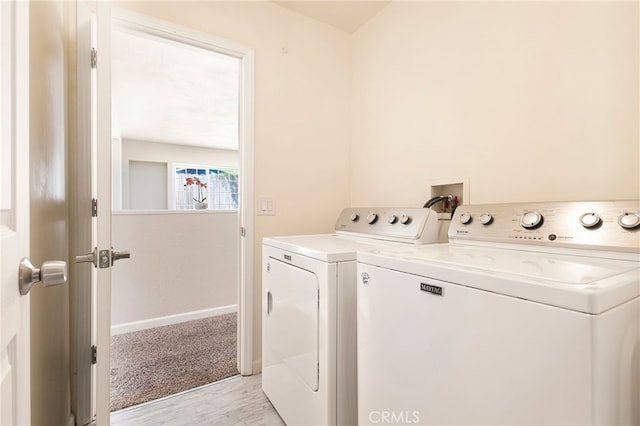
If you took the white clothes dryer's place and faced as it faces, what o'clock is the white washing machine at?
The white washing machine is roughly at 9 o'clock from the white clothes dryer.

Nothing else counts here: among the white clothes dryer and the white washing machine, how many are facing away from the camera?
0

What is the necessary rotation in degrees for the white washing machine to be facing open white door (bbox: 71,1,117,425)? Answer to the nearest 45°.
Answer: approximately 45° to its right

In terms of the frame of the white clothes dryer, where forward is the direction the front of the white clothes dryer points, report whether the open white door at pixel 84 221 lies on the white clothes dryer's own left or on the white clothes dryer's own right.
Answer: on the white clothes dryer's own right

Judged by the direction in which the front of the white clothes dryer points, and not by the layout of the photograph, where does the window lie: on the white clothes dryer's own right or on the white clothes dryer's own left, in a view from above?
on the white clothes dryer's own right

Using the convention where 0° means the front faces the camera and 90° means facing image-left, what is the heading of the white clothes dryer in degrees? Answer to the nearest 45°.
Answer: approximately 45°

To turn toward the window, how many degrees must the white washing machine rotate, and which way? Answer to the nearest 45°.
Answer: approximately 90° to its right

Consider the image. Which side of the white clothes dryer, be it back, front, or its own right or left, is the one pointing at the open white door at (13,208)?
front

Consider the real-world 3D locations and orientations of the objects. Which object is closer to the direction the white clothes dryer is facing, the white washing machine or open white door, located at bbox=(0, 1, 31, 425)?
the open white door

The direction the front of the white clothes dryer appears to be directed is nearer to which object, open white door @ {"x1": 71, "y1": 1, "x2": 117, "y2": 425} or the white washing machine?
the open white door

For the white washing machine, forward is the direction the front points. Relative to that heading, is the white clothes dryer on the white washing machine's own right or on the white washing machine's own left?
on the white washing machine's own right

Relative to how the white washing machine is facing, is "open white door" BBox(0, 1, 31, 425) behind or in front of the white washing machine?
in front
